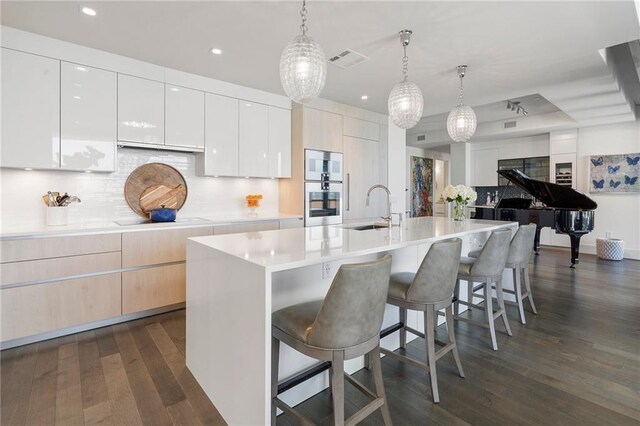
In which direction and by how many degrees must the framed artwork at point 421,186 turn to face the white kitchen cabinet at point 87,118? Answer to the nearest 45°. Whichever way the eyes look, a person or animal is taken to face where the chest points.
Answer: approximately 45° to its right

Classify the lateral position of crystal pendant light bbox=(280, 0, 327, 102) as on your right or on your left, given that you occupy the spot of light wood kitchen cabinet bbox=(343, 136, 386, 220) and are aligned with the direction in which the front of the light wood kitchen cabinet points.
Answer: on your right

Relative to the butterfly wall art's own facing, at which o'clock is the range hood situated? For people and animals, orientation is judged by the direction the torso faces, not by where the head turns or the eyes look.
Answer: The range hood is roughly at 1 o'clock from the butterfly wall art.

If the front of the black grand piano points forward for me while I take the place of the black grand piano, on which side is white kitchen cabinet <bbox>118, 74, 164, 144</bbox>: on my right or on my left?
on my left

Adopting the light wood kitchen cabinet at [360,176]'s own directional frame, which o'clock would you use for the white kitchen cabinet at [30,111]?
the white kitchen cabinet at [30,111] is roughly at 3 o'clock from the light wood kitchen cabinet at [360,176].

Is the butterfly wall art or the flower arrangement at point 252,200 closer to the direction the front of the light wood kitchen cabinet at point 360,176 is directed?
the butterfly wall art

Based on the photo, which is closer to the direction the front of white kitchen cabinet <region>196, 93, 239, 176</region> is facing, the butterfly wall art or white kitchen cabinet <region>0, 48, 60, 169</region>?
the butterfly wall art

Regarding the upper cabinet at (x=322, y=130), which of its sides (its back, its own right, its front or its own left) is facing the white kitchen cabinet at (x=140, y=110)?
right

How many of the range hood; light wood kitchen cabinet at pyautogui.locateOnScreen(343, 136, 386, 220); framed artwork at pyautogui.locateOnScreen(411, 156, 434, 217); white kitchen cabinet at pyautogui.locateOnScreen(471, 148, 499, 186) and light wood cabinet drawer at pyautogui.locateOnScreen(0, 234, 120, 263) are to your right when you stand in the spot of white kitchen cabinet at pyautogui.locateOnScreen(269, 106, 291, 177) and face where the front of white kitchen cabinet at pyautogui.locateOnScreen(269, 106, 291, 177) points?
2

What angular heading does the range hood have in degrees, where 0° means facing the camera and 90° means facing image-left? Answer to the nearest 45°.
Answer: approximately 0°

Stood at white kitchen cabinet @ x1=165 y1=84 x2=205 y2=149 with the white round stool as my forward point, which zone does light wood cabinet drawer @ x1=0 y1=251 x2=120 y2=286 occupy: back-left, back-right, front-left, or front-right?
back-right

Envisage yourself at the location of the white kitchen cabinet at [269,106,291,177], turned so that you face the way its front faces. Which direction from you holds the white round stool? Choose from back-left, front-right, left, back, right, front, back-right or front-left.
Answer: front-left

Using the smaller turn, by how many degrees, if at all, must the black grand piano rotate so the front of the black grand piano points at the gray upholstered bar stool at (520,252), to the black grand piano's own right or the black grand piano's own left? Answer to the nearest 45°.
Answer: approximately 135° to the black grand piano's own left

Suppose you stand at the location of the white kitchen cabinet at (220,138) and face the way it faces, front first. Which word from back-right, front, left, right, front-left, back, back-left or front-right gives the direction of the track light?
front-left
